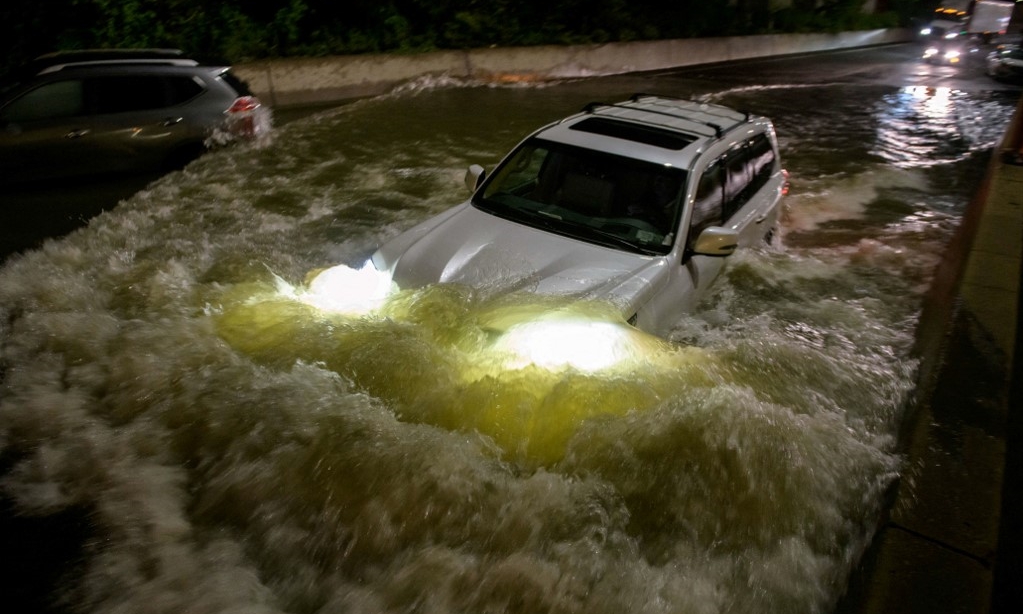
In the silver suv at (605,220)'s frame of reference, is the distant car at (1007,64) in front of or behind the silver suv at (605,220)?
behind

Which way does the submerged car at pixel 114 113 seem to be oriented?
to the viewer's left

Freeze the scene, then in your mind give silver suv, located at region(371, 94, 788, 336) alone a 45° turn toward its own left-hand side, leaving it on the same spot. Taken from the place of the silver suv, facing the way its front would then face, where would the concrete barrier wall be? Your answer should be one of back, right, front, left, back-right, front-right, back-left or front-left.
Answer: back

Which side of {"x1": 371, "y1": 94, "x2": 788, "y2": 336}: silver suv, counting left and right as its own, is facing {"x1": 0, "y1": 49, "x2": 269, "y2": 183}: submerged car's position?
right

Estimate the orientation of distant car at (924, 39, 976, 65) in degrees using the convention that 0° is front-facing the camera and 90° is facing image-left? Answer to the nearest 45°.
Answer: approximately 45°

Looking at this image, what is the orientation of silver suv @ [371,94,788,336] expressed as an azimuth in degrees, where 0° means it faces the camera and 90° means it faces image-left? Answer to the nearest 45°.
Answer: approximately 45°

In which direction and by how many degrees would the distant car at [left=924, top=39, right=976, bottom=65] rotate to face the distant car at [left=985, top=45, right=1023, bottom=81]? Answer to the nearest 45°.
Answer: approximately 45° to its left
